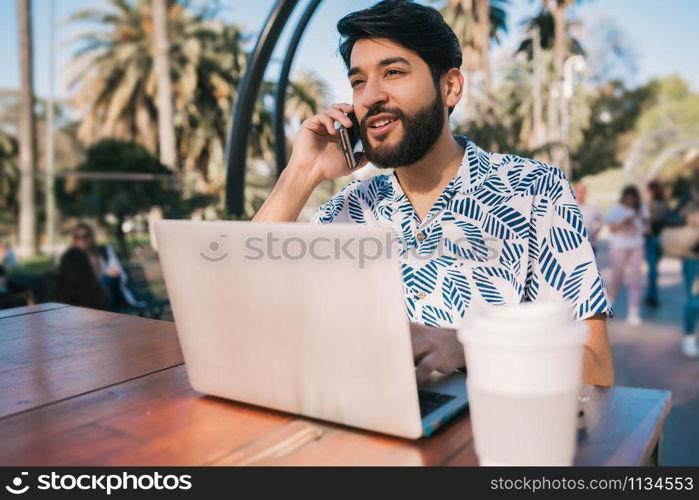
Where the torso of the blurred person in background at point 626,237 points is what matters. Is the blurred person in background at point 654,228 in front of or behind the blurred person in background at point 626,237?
behind

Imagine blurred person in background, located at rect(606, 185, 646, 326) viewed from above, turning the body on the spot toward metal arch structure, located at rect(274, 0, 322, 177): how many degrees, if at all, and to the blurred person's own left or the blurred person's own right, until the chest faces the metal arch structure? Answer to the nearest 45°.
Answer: approximately 45° to the blurred person's own right

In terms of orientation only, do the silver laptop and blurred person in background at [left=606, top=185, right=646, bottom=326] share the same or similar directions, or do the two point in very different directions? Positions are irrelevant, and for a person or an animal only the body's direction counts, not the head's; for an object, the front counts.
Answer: very different directions

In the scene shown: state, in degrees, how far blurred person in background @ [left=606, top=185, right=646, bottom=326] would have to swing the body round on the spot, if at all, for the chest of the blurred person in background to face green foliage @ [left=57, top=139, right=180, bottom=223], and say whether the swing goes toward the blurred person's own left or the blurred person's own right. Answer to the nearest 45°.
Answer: approximately 90° to the blurred person's own right

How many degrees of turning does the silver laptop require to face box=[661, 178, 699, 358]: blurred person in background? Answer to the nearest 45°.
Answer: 0° — it already faces them

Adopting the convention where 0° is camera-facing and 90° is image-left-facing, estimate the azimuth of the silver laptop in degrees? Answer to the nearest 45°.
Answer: approximately 225°

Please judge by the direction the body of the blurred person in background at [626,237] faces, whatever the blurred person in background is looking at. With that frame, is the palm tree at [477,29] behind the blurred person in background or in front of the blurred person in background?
behind

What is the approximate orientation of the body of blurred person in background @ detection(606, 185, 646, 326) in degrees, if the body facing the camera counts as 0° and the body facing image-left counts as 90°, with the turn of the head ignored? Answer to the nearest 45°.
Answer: approximately 0°

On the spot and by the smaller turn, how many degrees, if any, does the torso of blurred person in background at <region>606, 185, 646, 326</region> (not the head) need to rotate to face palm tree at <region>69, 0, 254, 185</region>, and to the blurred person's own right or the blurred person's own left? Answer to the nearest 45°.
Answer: approximately 135° to the blurred person's own right

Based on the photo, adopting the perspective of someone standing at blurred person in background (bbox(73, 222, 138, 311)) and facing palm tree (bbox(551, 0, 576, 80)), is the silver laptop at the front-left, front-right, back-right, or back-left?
back-right

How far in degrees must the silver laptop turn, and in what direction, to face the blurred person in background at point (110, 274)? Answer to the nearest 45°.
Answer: approximately 45° to its left

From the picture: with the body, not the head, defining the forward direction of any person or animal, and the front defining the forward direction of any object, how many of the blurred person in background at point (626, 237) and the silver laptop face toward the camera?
1
